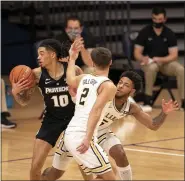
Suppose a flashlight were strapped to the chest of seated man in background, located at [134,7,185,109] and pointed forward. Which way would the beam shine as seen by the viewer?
toward the camera

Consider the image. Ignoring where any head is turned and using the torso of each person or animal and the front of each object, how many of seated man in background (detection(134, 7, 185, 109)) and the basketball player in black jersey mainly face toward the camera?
2

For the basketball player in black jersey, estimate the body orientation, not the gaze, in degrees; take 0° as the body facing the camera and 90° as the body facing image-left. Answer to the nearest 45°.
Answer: approximately 0°

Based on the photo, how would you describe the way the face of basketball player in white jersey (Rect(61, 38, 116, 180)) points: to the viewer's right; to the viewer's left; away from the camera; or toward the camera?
away from the camera

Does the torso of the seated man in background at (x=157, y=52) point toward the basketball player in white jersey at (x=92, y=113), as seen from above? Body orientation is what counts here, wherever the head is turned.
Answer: yes

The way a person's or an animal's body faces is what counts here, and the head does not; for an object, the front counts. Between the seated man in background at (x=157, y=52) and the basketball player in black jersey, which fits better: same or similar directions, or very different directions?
same or similar directions

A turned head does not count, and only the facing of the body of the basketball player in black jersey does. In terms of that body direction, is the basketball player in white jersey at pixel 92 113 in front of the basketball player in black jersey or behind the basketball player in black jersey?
in front

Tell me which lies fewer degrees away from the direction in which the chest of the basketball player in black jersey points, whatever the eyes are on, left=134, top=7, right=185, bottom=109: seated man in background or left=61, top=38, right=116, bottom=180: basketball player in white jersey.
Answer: the basketball player in white jersey

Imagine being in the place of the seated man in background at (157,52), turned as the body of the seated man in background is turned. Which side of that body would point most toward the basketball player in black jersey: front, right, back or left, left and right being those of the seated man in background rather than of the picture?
front

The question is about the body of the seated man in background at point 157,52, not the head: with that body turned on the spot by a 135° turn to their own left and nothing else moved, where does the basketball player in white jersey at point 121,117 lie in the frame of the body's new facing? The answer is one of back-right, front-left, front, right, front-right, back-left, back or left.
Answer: back-right
